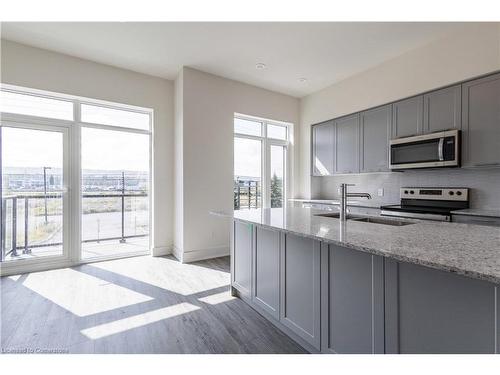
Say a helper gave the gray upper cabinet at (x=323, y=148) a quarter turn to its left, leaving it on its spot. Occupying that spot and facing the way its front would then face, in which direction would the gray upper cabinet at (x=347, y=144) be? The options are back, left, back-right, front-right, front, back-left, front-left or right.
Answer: front

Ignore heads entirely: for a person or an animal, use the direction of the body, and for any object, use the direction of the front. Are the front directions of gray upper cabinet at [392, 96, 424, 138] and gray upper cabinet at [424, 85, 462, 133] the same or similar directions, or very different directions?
same or similar directions

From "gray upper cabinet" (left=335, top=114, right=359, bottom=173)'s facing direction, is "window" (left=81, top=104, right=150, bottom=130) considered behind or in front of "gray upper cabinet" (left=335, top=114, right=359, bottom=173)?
in front

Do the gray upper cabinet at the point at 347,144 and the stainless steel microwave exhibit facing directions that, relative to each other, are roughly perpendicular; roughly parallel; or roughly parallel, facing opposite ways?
roughly parallel

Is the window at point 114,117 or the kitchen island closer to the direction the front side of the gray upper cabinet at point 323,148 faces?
the window

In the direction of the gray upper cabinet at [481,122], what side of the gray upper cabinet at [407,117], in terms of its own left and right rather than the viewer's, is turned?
left

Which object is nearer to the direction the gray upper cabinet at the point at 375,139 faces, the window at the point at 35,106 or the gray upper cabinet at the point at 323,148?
the window

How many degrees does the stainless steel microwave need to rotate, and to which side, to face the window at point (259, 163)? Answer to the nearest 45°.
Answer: approximately 45° to its right

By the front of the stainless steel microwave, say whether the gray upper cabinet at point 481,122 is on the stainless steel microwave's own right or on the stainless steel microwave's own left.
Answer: on the stainless steel microwave's own left

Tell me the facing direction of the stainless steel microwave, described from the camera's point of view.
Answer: facing the viewer and to the left of the viewer

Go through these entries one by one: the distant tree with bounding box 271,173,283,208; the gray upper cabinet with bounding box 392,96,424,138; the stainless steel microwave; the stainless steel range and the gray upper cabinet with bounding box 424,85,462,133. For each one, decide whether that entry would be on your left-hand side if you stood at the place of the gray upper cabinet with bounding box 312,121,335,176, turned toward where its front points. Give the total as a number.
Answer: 4

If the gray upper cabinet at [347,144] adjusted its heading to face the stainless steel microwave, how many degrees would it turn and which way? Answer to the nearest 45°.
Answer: approximately 90° to its left

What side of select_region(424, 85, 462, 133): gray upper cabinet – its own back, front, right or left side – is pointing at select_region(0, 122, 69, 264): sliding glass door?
front

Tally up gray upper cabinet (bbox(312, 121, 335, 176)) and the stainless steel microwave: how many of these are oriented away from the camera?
0

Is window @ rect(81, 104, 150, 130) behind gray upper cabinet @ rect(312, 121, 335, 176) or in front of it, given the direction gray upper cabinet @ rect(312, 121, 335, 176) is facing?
in front

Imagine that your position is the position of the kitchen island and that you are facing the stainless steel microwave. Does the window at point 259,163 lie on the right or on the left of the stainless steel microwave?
left
